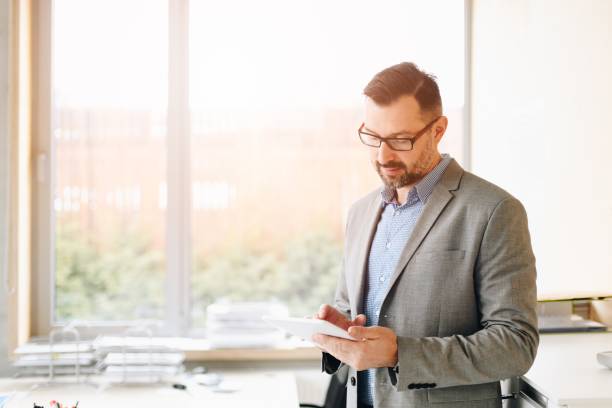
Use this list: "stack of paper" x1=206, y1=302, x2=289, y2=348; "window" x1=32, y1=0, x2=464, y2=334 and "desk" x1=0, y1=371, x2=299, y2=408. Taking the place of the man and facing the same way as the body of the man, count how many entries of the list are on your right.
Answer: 3

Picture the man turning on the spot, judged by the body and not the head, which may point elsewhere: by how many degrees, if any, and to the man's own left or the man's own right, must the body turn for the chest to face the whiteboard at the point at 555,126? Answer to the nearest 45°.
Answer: approximately 180°

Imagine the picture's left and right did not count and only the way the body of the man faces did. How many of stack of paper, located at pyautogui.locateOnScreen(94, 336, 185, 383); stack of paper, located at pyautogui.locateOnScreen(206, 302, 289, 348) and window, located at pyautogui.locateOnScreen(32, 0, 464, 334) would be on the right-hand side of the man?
3

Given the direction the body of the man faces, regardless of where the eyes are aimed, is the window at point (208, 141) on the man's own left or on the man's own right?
on the man's own right

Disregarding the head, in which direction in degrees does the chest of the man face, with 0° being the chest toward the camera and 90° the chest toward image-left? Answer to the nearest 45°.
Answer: approximately 45°

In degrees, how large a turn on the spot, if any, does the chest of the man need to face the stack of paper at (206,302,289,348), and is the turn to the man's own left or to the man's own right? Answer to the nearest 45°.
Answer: approximately 90° to the man's own right

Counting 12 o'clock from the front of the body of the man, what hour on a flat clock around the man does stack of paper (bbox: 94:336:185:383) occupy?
The stack of paper is roughly at 3 o'clock from the man.

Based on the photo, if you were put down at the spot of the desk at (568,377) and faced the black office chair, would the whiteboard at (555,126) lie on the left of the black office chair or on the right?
right

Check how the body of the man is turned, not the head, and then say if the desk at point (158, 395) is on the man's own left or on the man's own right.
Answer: on the man's own right

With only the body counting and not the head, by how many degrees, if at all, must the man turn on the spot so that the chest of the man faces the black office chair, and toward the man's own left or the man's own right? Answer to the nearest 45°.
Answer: approximately 135° to the man's own right

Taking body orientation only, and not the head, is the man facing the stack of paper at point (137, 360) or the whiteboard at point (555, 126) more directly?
the stack of paper
